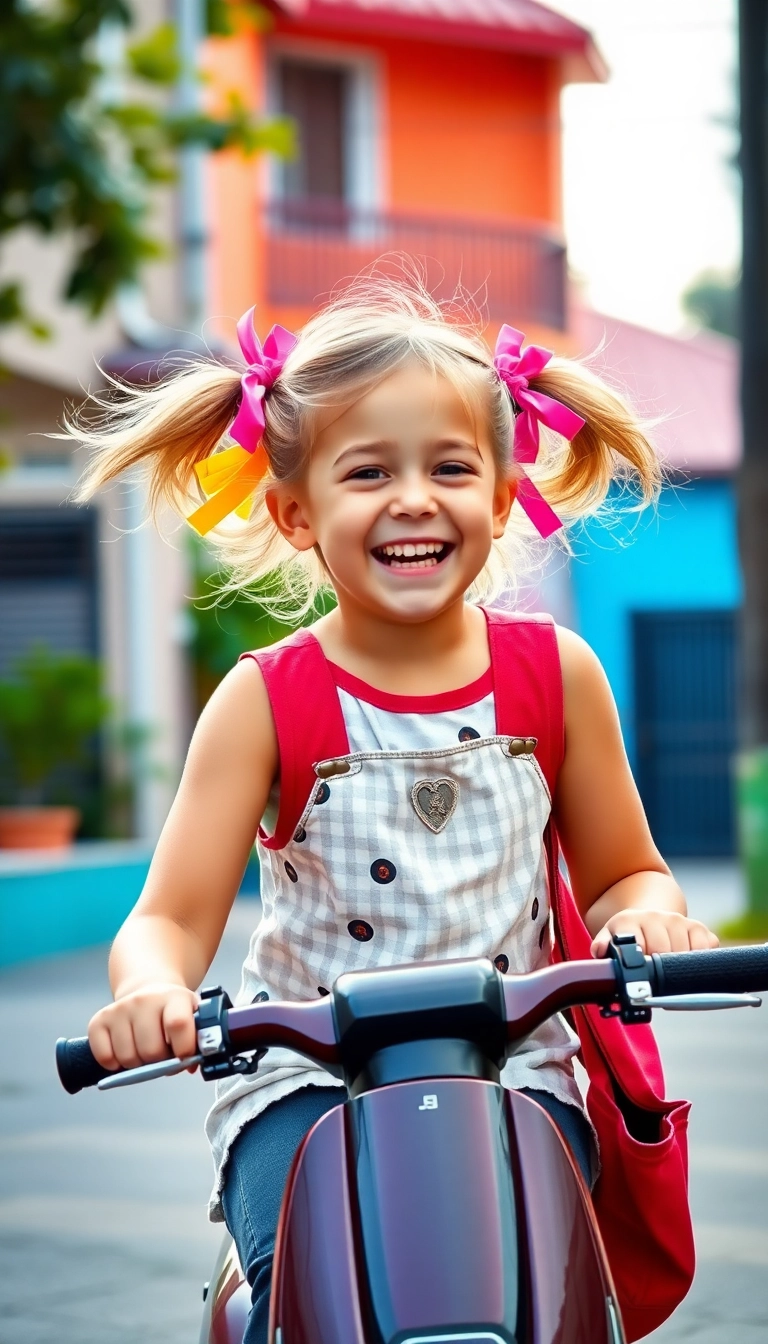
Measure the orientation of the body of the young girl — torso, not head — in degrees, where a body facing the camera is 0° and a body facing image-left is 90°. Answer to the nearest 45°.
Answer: approximately 0°

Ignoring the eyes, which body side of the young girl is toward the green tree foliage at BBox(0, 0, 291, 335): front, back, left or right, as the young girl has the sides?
back

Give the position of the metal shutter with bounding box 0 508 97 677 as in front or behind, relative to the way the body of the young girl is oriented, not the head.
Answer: behind

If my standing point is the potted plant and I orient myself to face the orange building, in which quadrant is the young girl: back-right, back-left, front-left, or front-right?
back-right

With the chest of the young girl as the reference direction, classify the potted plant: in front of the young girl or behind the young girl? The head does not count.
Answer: behind

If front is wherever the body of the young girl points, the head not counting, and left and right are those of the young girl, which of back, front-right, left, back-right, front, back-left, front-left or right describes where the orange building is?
back

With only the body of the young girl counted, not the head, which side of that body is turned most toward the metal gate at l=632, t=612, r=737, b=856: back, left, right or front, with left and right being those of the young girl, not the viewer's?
back

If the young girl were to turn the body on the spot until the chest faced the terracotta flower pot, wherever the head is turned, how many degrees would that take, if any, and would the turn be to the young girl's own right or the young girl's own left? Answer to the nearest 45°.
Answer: approximately 180°
